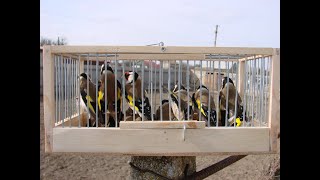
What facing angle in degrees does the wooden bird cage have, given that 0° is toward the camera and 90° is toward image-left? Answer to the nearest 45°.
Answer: approximately 0°
